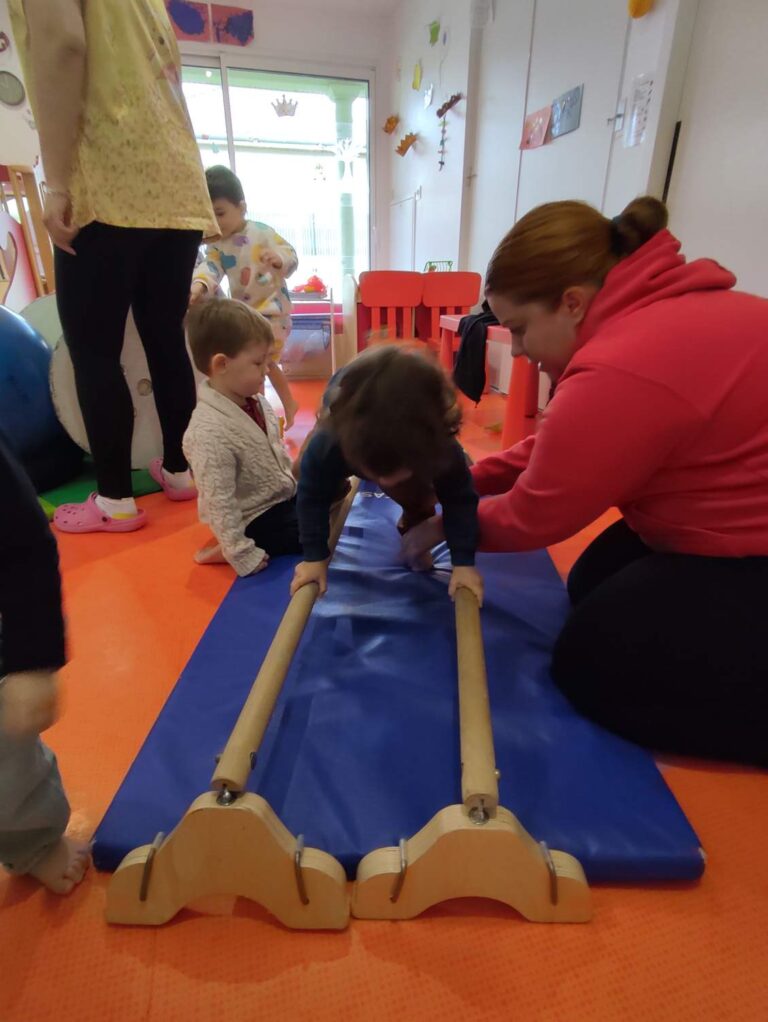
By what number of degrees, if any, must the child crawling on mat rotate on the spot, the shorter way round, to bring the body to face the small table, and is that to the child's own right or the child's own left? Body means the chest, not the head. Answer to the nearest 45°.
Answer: approximately 180°

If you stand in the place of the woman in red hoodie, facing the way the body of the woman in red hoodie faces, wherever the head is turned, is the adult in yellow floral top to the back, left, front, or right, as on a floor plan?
front

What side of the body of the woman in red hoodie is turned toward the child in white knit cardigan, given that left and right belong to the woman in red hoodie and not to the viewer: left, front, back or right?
front

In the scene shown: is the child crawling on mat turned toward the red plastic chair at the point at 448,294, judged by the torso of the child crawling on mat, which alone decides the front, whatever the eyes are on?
no

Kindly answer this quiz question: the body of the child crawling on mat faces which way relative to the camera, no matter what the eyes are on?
toward the camera

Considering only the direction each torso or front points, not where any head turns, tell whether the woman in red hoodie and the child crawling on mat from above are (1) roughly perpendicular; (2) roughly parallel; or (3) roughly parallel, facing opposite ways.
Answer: roughly perpendicular

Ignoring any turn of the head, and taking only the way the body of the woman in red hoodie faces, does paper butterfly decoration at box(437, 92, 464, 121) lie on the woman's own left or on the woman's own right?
on the woman's own right

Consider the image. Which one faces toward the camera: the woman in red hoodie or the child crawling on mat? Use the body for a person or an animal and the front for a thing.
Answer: the child crawling on mat

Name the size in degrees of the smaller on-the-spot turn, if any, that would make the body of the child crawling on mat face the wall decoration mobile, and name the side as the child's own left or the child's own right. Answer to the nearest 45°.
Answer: approximately 180°

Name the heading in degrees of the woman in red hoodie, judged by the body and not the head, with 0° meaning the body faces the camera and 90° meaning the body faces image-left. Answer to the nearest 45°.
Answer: approximately 90°

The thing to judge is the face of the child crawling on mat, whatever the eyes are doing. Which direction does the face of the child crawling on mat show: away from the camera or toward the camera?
toward the camera

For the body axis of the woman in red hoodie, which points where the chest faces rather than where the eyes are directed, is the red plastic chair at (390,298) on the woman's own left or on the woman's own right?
on the woman's own right

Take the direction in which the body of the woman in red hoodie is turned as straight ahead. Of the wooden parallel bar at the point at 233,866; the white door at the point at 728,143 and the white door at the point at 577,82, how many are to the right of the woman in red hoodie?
2

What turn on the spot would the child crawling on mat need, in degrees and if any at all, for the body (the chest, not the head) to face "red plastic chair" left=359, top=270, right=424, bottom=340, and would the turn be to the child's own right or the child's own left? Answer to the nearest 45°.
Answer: approximately 180°

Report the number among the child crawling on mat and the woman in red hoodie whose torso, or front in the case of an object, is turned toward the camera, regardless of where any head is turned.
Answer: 1
